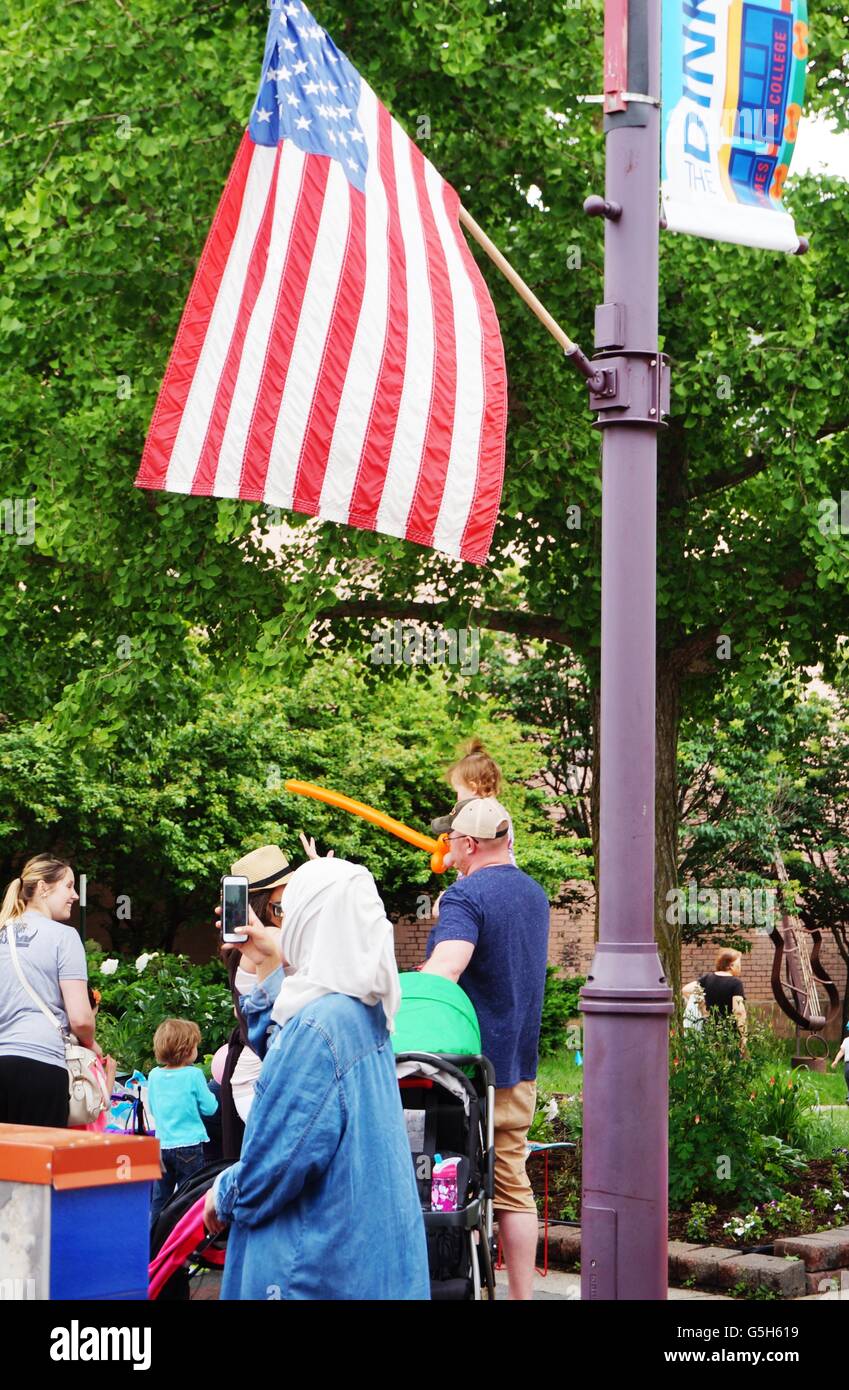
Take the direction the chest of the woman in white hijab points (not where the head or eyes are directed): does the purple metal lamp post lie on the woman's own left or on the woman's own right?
on the woman's own right

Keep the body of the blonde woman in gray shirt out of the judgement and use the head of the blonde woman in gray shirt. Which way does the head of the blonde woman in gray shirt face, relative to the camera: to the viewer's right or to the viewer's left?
to the viewer's right

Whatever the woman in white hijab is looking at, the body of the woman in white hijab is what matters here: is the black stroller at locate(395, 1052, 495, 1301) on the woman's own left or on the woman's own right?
on the woman's own right

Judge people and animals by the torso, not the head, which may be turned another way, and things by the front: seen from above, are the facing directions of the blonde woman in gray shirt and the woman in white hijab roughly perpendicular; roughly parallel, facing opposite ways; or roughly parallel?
roughly perpendicular

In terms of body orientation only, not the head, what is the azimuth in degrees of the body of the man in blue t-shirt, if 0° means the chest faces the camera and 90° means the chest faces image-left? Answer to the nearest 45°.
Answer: approximately 135°

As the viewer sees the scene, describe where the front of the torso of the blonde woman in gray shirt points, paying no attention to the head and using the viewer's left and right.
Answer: facing away from the viewer and to the right of the viewer

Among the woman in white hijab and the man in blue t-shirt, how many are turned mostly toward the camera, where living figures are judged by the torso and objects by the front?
0

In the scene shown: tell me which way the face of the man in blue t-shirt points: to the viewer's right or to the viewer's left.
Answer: to the viewer's left

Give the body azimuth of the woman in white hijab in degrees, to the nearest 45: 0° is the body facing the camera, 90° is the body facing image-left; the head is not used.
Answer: approximately 135°
